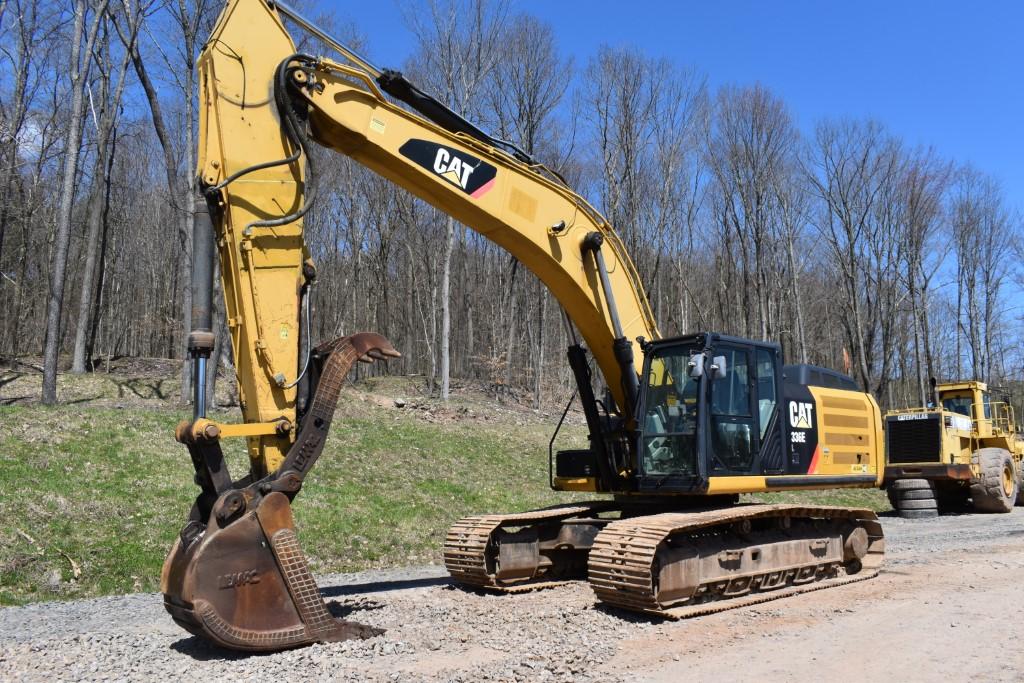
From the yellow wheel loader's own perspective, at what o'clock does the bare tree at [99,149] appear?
The bare tree is roughly at 7 o'clock from the yellow wheel loader.

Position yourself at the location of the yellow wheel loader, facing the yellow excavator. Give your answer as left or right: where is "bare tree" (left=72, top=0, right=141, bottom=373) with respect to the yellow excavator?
right

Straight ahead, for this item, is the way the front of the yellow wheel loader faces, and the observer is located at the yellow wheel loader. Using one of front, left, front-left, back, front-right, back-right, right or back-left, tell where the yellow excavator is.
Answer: back-right

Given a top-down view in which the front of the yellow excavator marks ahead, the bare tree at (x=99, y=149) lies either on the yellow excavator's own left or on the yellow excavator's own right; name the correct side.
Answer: on the yellow excavator's own right

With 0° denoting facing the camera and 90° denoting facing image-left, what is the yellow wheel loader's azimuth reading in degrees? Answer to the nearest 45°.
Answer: approximately 225°

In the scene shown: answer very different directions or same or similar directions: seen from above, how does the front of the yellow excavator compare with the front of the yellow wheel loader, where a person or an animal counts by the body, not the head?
very different directions

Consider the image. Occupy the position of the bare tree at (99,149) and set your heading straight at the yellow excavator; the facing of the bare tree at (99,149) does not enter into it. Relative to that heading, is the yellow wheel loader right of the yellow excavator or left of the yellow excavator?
left

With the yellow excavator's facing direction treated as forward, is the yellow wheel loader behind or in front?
behind

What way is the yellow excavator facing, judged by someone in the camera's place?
facing the viewer and to the left of the viewer
